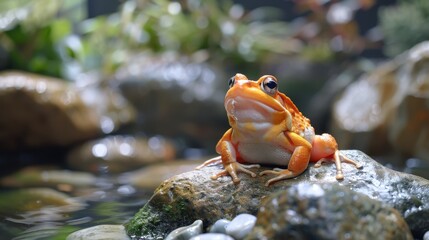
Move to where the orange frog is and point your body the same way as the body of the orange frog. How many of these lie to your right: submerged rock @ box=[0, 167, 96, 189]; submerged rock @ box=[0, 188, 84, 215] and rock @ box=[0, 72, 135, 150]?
3

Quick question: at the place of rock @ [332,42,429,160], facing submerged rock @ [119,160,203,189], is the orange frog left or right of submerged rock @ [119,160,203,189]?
left

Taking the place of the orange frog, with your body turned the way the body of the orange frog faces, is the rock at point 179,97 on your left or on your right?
on your right

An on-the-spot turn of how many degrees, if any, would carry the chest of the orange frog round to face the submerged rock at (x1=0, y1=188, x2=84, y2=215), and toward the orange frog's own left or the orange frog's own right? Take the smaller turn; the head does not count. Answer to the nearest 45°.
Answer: approximately 90° to the orange frog's own right

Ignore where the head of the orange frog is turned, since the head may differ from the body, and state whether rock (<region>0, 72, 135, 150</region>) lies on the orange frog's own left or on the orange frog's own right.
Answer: on the orange frog's own right

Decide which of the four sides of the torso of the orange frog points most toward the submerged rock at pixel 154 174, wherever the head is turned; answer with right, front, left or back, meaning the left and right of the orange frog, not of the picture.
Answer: right

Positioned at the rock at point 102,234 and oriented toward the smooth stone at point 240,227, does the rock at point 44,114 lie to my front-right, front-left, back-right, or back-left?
back-left

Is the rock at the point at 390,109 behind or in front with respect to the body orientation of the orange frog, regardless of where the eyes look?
behind

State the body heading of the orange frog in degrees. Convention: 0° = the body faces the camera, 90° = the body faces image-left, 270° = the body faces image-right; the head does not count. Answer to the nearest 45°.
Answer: approximately 45°

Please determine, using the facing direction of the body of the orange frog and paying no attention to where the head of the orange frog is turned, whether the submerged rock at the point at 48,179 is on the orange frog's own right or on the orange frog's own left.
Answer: on the orange frog's own right

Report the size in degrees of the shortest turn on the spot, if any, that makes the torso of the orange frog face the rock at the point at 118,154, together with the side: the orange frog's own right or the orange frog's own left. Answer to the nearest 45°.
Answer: approximately 90° to the orange frog's own right
